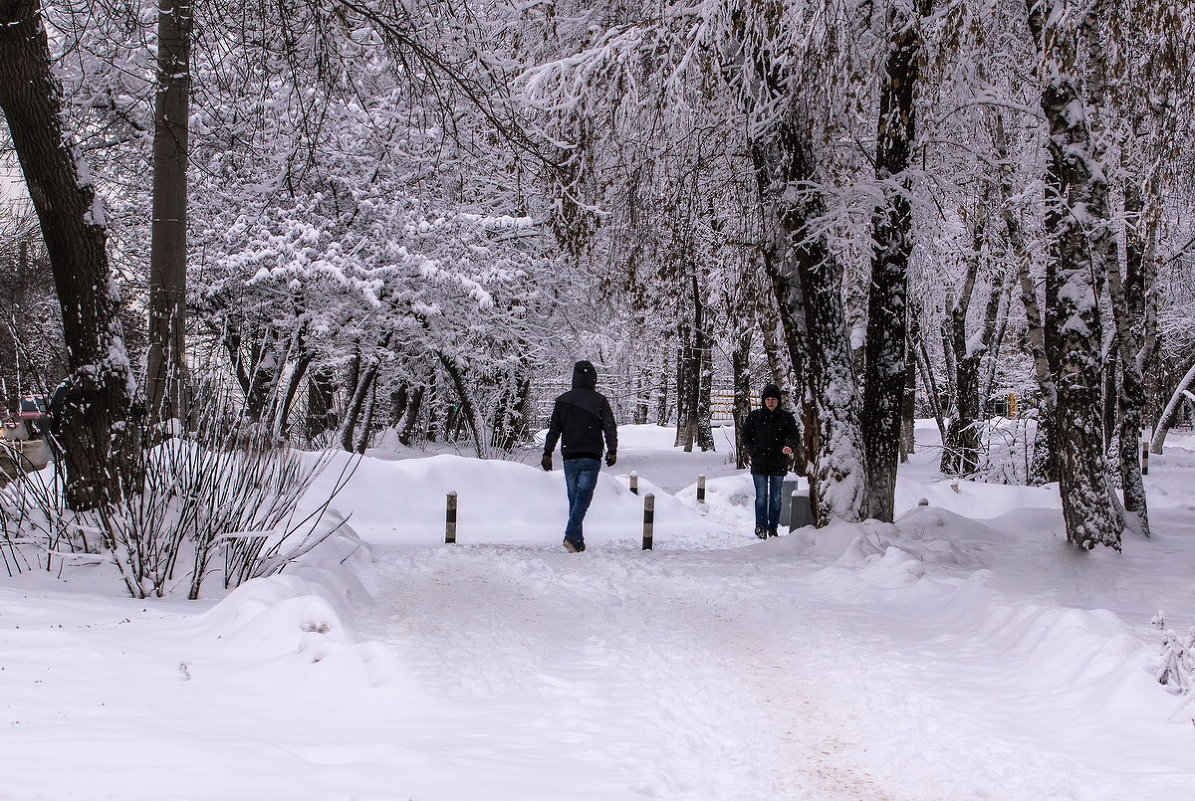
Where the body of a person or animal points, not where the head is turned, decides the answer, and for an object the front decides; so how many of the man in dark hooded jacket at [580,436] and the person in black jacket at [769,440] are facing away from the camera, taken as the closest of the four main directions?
1

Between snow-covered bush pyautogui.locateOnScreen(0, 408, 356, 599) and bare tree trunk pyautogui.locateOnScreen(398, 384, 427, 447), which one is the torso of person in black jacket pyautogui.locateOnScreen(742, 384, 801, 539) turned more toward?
the snow-covered bush

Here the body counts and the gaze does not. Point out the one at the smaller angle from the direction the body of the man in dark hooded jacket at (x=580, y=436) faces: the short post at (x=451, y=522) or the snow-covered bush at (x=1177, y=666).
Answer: the short post

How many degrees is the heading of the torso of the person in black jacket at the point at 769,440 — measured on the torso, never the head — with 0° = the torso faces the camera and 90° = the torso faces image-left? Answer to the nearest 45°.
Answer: approximately 0°

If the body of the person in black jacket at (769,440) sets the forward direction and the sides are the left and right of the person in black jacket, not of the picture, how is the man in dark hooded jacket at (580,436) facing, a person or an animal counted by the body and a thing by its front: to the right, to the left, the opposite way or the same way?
the opposite way

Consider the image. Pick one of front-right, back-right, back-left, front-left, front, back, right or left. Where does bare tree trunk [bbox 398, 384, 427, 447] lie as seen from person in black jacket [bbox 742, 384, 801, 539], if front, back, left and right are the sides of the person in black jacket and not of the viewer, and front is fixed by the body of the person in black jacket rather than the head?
back-right

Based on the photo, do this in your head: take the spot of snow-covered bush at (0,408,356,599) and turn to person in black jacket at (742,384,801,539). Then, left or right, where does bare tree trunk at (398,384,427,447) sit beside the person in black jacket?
left

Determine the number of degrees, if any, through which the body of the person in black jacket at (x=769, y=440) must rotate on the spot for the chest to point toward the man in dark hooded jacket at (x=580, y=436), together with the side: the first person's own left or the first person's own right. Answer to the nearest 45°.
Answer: approximately 45° to the first person's own right

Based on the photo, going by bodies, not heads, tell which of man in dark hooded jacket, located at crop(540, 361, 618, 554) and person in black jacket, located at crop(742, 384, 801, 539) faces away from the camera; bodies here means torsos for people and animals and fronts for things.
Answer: the man in dark hooded jacket

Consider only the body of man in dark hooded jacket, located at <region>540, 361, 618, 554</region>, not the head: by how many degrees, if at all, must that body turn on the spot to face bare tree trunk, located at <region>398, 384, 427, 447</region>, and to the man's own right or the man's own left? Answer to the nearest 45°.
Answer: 0° — they already face it

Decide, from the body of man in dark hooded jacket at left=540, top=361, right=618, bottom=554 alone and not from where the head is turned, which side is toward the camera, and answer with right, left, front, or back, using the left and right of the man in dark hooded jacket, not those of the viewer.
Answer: back

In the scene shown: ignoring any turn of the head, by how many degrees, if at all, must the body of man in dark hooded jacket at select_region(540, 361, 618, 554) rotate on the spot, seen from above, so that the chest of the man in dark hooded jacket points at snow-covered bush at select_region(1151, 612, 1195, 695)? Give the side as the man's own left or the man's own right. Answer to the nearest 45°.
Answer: approximately 135° to the man's own right
